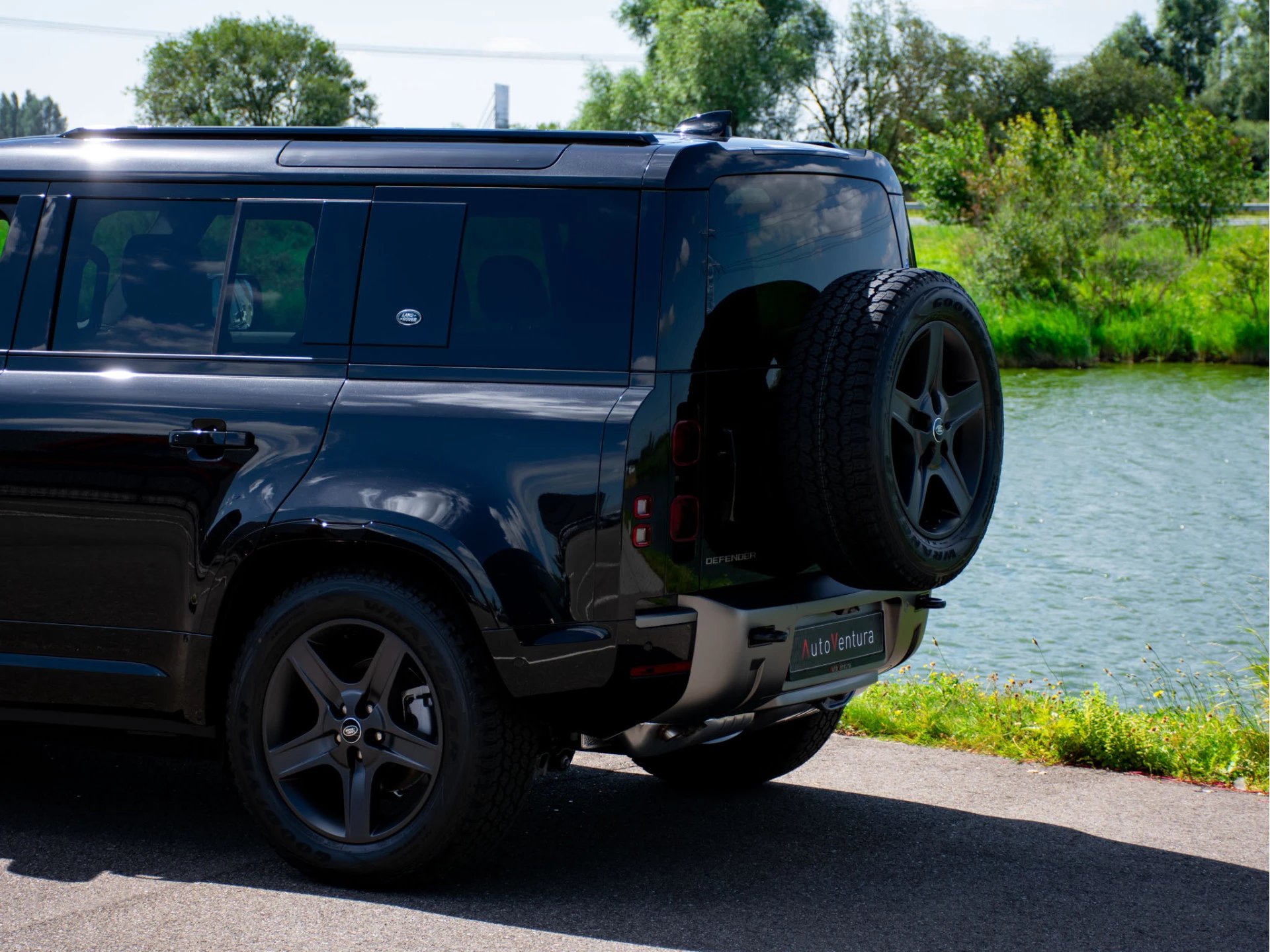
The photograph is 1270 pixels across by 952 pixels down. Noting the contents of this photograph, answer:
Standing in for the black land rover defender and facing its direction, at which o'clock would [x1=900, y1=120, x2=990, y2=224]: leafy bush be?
The leafy bush is roughly at 2 o'clock from the black land rover defender.

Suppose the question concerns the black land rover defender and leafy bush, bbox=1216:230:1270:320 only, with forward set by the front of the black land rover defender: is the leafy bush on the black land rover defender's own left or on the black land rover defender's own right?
on the black land rover defender's own right

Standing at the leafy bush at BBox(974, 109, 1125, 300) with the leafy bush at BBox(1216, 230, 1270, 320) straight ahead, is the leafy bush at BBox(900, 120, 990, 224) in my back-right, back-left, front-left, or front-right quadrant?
back-left

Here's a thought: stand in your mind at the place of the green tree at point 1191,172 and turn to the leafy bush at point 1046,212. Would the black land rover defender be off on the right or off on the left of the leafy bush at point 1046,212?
left

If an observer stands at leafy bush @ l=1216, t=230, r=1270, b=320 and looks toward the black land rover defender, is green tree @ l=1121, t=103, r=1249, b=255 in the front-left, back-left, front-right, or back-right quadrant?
back-right

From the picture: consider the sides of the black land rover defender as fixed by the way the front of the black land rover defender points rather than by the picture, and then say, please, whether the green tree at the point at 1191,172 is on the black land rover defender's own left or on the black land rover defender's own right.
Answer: on the black land rover defender's own right

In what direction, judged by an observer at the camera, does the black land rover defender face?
facing away from the viewer and to the left of the viewer

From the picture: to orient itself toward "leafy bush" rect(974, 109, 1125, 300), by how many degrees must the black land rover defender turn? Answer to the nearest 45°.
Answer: approximately 45° to its right

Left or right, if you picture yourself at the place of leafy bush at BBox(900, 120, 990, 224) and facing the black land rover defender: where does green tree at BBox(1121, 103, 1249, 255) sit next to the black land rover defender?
left
